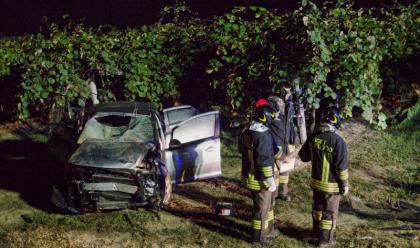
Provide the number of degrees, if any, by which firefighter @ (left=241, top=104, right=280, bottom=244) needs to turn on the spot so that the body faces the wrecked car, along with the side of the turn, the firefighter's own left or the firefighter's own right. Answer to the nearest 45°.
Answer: approximately 90° to the firefighter's own left

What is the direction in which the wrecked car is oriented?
toward the camera

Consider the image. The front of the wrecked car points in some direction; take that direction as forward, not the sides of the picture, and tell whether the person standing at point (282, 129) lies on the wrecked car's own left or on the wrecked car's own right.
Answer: on the wrecked car's own left

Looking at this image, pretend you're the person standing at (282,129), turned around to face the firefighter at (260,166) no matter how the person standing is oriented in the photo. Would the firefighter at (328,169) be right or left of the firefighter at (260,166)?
left

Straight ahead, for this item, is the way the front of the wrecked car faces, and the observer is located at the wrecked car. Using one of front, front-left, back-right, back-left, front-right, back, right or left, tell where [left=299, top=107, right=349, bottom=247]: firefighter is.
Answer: front-left

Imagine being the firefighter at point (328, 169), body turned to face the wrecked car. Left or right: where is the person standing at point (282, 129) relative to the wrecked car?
right

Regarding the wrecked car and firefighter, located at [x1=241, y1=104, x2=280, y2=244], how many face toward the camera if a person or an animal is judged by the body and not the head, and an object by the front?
1

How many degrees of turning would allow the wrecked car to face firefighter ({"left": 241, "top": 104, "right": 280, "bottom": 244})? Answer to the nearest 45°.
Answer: approximately 45° to its left
